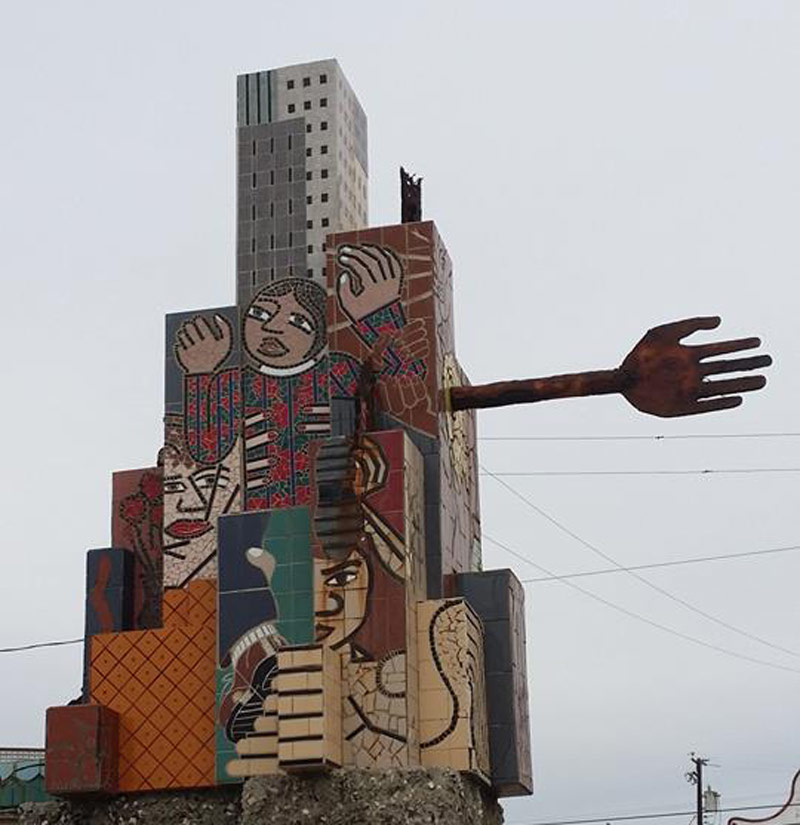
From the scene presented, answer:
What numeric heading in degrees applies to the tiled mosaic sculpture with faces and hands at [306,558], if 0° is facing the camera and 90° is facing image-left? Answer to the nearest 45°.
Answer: approximately 0°
